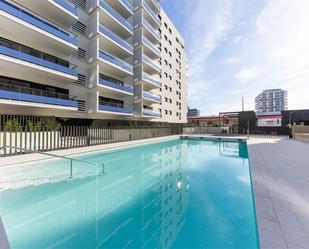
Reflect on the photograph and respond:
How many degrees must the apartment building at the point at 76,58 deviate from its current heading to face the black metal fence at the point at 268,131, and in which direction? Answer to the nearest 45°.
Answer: approximately 45° to its left

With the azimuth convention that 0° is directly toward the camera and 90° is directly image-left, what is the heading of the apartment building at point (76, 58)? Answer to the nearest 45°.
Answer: approximately 315°

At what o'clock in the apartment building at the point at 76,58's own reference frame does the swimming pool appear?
The swimming pool is roughly at 1 o'clock from the apartment building.
